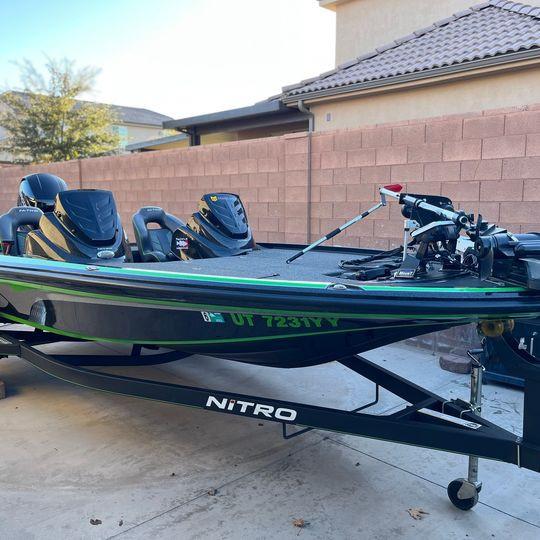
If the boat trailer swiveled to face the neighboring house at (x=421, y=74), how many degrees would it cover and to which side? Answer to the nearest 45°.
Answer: approximately 135° to its left

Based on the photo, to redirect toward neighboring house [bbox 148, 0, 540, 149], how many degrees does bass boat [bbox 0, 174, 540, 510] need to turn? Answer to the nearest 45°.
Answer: approximately 135° to its left

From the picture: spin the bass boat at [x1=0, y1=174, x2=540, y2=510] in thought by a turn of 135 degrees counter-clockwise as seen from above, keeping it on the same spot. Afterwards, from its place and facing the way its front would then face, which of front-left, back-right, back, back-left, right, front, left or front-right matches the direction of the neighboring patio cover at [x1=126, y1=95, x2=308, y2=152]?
front

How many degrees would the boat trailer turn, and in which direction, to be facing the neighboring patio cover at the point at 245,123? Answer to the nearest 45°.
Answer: approximately 135° to its left

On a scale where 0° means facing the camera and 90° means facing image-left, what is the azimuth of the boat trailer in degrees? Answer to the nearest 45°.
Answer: approximately 315°
